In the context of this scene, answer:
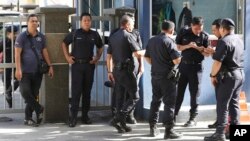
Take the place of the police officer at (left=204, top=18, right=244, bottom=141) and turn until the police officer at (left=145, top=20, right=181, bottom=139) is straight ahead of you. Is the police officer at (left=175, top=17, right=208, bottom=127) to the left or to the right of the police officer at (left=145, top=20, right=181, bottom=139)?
right

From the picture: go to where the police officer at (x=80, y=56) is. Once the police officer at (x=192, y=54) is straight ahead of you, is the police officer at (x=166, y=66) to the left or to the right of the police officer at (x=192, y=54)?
right

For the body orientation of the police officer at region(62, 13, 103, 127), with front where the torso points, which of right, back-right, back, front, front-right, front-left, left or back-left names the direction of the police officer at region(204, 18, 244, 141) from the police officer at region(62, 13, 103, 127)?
front-left

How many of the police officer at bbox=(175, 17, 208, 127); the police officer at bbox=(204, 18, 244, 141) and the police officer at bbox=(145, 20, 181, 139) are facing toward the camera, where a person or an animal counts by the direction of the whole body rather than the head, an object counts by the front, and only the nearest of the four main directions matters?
1

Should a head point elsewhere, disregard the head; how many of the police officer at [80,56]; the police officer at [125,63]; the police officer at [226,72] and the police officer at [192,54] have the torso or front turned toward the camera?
2

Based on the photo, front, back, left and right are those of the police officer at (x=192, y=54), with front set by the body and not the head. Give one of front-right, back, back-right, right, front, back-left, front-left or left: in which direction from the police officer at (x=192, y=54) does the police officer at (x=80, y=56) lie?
right

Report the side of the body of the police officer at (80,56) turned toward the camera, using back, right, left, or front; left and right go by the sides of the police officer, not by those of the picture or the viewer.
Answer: front

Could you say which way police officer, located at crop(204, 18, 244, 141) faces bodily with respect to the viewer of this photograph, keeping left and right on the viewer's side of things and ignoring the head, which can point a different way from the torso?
facing away from the viewer and to the left of the viewer

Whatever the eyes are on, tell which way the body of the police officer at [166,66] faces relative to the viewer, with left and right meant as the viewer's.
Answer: facing away from the viewer and to the right of the viewer

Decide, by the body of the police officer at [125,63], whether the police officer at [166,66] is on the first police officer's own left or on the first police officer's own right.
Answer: on the first police officer's own right

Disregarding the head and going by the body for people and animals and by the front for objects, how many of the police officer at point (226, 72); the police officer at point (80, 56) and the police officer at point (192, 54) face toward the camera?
2

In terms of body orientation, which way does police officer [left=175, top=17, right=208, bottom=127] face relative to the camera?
toward the camera

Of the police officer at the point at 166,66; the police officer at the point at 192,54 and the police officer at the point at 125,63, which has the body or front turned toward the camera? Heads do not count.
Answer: the police officer at the point at 192,54

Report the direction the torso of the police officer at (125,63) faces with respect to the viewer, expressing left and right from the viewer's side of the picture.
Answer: facing away from the viewer and to the right of the viewer

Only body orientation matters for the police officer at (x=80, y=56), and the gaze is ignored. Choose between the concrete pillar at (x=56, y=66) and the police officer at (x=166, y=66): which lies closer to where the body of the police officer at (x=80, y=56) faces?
the police officer

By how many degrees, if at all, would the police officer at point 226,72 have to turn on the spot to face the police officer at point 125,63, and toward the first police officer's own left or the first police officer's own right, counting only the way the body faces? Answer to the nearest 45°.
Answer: approximately 45° to the first police officer's own left

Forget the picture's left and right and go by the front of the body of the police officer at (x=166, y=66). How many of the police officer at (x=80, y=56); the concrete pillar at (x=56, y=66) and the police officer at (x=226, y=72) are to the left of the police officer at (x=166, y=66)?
2

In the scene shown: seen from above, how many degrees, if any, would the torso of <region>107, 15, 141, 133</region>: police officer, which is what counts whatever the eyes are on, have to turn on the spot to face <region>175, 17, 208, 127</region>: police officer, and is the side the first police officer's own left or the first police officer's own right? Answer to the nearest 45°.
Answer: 0° — they already face them
